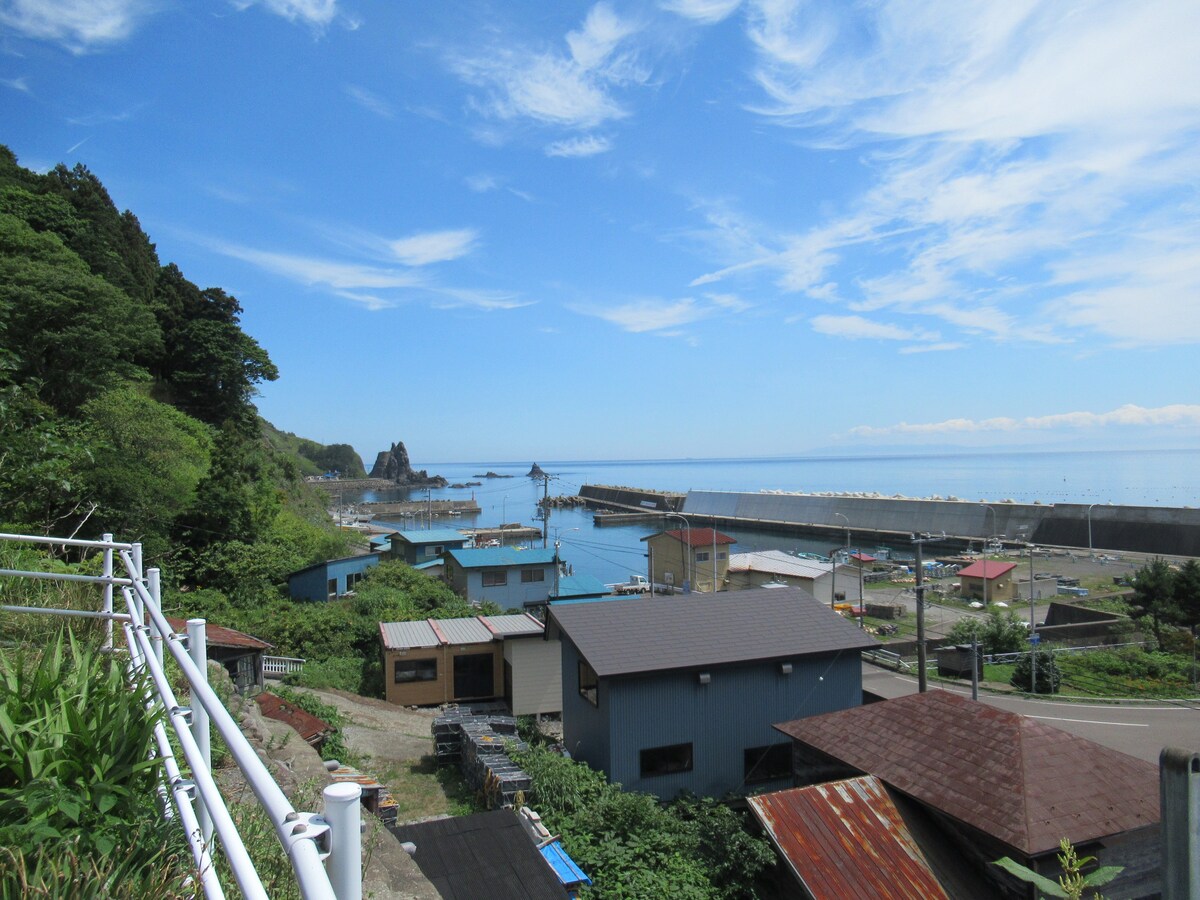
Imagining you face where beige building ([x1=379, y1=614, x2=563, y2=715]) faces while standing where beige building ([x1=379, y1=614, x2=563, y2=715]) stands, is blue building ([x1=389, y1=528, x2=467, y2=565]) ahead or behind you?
behind

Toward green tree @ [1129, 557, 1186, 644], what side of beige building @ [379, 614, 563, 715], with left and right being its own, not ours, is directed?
left

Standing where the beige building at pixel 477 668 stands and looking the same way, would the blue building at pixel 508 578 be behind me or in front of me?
behind

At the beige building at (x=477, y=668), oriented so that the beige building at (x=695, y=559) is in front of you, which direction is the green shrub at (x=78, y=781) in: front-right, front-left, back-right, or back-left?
back-right

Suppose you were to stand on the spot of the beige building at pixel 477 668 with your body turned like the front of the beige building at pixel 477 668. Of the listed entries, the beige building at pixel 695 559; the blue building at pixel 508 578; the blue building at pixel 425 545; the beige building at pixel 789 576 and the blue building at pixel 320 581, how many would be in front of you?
0

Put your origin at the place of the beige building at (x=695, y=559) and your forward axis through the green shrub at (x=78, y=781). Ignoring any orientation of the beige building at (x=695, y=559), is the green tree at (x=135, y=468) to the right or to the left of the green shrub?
right

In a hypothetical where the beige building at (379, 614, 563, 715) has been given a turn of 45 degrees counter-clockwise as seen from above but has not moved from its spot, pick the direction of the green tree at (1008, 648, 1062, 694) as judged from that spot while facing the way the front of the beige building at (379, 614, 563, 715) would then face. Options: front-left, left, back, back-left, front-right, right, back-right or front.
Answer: front-left

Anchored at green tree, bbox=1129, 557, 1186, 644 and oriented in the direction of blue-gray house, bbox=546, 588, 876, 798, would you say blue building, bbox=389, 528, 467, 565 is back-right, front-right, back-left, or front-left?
front-right

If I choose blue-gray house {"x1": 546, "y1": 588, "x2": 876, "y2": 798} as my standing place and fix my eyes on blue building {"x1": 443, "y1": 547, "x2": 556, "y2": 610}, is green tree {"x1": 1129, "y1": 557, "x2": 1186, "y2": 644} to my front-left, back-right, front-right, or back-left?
front-right

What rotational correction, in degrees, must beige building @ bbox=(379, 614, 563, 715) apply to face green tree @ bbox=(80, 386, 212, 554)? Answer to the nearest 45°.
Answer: approximately 90° to its right

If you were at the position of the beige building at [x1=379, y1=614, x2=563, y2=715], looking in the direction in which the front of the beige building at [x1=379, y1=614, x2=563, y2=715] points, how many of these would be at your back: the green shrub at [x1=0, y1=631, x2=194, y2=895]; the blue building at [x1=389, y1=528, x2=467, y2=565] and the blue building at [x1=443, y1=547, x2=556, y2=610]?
2

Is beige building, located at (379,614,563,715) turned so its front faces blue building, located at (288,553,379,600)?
no

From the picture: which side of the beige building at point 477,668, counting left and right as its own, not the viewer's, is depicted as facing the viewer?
front

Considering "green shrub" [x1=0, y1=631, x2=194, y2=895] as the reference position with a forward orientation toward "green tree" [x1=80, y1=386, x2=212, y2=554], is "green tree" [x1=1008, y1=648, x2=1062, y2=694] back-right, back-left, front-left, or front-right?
front-right

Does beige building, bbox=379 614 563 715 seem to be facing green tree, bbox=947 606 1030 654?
no

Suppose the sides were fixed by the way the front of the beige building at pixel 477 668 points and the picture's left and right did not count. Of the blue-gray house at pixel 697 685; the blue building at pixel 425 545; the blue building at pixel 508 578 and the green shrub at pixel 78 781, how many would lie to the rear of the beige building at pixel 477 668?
2

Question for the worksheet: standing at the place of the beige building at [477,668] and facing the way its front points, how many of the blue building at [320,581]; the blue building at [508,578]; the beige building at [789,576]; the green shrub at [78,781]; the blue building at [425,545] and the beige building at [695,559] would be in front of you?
1

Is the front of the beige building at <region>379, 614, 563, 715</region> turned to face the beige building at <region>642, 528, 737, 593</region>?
no

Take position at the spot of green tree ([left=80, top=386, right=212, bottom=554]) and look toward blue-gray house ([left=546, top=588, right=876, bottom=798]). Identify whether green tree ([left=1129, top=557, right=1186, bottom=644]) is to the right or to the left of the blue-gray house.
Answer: left

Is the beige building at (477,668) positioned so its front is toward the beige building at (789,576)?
no

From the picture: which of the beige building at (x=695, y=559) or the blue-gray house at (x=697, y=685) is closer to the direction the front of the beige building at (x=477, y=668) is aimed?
the blue-gray house
